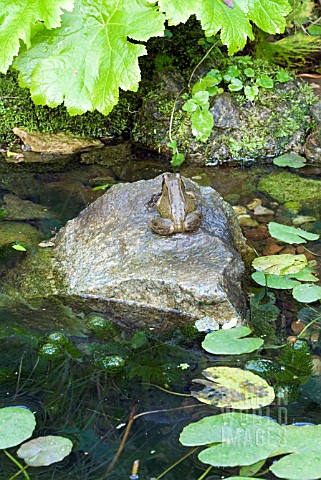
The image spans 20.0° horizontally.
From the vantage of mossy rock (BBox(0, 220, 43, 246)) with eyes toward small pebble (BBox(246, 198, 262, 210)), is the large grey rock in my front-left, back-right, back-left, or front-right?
front-right

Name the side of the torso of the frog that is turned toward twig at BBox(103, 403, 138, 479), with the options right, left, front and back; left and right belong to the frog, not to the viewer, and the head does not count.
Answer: back

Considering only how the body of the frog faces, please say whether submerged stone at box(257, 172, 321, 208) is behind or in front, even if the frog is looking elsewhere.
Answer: in front

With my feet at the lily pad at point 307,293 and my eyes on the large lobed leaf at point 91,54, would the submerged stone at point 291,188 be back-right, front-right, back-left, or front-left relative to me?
front-right

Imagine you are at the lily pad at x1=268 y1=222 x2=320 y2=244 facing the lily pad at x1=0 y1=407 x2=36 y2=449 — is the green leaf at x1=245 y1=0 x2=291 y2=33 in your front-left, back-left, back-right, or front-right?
back-right

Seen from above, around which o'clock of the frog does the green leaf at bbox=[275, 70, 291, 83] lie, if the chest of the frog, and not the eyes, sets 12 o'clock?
The green leaf is roughly at 1 o'clock from the frog.

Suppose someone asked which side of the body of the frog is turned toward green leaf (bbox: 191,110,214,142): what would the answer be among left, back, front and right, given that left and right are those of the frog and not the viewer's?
front

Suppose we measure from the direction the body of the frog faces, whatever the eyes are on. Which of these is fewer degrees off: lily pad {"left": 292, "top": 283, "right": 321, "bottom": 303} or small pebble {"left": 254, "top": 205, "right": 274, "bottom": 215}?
the small pebble

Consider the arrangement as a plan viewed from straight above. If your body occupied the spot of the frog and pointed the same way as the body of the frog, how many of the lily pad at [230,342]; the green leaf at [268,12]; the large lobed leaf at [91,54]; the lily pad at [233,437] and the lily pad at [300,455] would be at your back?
3

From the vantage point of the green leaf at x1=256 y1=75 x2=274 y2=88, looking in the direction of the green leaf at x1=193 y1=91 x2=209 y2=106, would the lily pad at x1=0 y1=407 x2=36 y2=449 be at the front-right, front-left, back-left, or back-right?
front-left

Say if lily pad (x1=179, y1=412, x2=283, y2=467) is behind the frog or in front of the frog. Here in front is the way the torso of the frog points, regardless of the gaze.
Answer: behind

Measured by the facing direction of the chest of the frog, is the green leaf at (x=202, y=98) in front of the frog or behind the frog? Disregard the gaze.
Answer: in front

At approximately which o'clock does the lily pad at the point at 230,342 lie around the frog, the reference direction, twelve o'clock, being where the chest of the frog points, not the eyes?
The lily pad is roughly at 6 o'clock from the frog.

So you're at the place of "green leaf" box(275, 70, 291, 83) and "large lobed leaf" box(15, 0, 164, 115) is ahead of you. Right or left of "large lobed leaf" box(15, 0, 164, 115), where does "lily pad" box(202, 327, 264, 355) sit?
left

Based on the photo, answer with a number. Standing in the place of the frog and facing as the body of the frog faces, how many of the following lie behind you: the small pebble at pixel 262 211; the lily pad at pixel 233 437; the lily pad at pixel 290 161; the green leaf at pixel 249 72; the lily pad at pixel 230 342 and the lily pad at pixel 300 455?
3

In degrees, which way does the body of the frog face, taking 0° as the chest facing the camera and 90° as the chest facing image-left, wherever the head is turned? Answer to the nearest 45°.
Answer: approximately 180°
